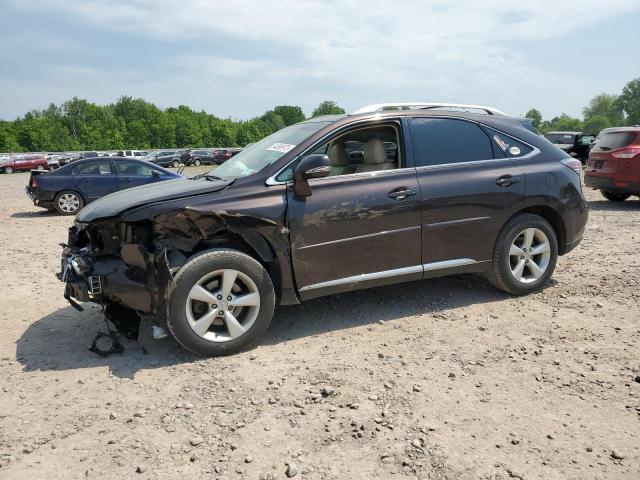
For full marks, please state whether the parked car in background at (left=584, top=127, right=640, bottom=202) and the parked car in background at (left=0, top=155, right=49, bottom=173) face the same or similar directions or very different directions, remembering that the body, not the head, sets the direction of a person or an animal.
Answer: very different directions

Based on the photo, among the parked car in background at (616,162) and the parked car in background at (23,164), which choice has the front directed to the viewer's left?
the parked car in background at (23,164)

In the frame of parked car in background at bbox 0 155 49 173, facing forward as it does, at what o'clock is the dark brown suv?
The dark brown suv is roughly at 9 o'clock from the parked car in background.

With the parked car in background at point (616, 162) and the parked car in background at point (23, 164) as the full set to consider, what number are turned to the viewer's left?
1

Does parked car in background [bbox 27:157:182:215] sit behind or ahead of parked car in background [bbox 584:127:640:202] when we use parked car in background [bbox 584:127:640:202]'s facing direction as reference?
behind

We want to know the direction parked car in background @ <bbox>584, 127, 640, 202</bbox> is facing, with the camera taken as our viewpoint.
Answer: facing away from the viewer and to the right of the viewer

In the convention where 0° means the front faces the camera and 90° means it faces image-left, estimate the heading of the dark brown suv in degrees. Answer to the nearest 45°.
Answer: approximately 45°

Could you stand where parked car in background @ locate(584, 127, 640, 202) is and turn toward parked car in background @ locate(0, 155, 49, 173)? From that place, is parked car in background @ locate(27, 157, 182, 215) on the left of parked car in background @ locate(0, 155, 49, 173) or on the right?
left

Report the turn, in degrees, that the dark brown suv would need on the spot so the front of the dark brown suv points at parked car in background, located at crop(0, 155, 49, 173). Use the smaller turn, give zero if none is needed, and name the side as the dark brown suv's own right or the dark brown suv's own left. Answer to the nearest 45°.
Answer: approximately 90° to the dark brown suv's own right

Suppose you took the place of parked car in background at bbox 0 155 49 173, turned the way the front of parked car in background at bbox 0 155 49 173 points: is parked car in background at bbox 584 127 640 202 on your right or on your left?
on your left

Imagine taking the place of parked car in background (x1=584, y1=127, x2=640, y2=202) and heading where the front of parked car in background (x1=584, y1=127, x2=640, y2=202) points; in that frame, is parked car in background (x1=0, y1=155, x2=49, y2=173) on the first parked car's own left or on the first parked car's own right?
on the first parked car's own left

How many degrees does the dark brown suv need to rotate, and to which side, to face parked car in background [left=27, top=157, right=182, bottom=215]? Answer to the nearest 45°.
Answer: approximately 90° to its right

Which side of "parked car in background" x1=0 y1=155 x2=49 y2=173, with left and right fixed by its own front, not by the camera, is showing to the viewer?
left
